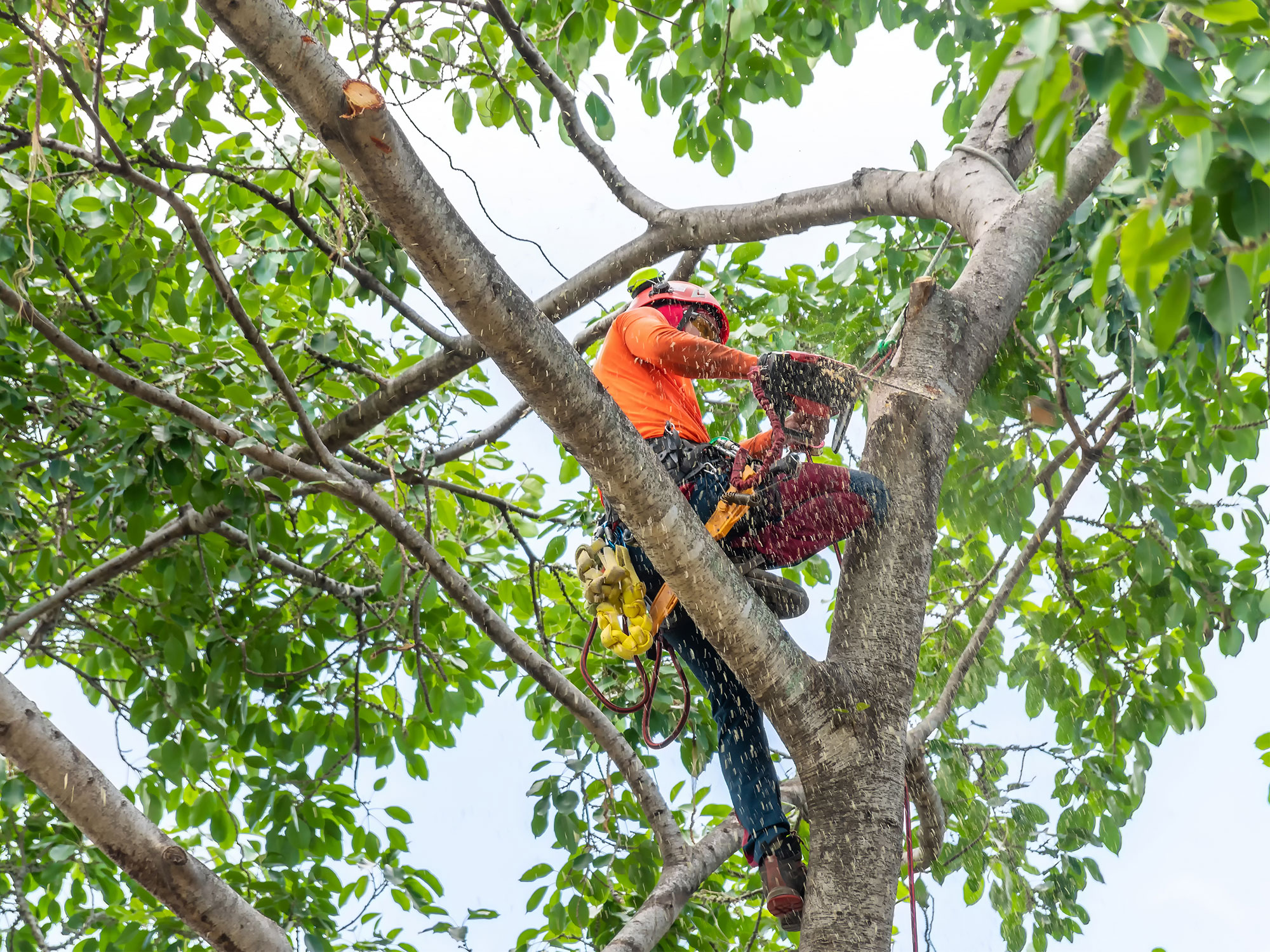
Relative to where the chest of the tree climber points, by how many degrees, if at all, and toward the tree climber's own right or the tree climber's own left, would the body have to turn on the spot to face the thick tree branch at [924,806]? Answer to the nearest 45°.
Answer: approximately 45° to the tree climber's own left

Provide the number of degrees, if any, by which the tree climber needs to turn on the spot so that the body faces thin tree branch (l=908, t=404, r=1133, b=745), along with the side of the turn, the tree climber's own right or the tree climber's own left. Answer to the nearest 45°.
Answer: approximately 45° to the tree climber's own left

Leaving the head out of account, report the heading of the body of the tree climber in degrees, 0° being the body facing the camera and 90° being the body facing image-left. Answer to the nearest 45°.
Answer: approximately 270°
